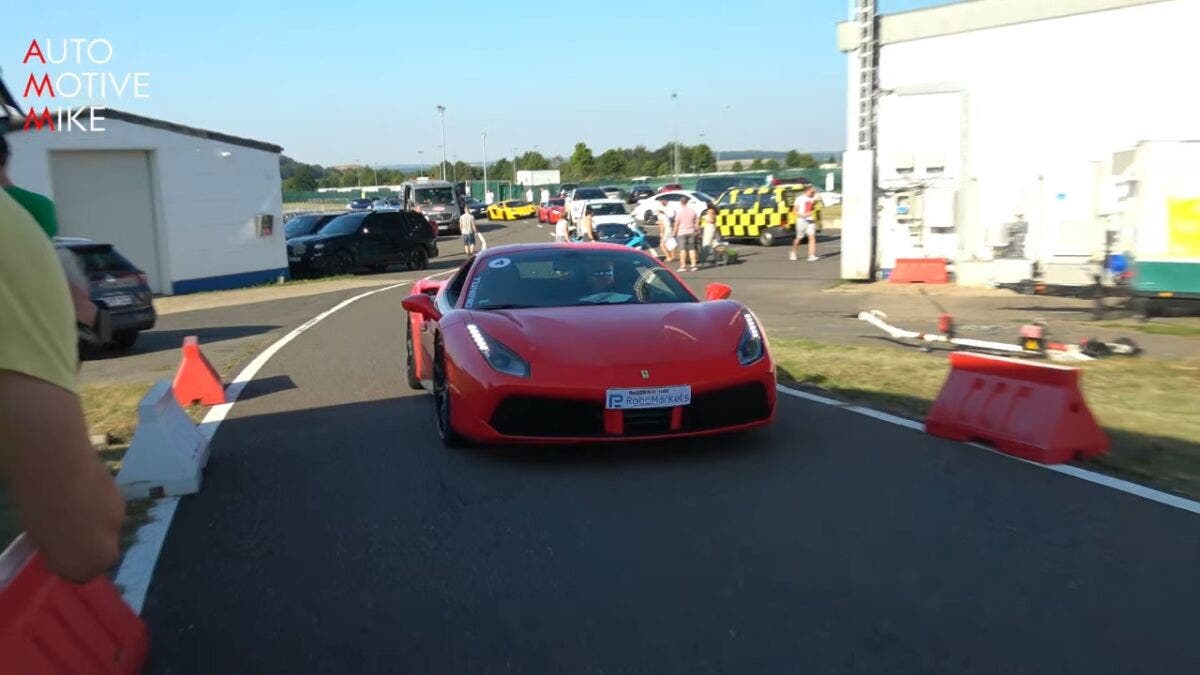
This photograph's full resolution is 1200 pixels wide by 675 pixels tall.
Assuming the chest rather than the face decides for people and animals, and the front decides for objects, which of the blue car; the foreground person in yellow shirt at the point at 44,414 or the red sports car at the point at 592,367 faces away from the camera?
the foreground person in yellow shirt

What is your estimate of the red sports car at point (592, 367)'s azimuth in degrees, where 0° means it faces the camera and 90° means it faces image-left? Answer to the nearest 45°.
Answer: approximately 0°

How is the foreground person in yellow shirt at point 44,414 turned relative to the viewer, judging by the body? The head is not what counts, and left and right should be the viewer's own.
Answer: facing away from the viewer

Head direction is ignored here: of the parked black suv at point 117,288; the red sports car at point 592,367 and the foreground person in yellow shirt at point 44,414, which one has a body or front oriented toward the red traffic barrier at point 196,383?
the foreground person in yellow shirt

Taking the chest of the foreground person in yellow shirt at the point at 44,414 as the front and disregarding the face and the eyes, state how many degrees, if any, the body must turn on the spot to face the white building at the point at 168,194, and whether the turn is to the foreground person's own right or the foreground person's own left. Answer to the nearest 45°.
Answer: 0° — they already face it

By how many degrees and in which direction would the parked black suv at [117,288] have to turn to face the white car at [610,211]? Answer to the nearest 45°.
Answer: approximately 90° to its right

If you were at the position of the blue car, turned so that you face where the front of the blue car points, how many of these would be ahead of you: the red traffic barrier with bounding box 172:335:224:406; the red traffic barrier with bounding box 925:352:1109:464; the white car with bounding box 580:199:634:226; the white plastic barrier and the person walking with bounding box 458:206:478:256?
3
